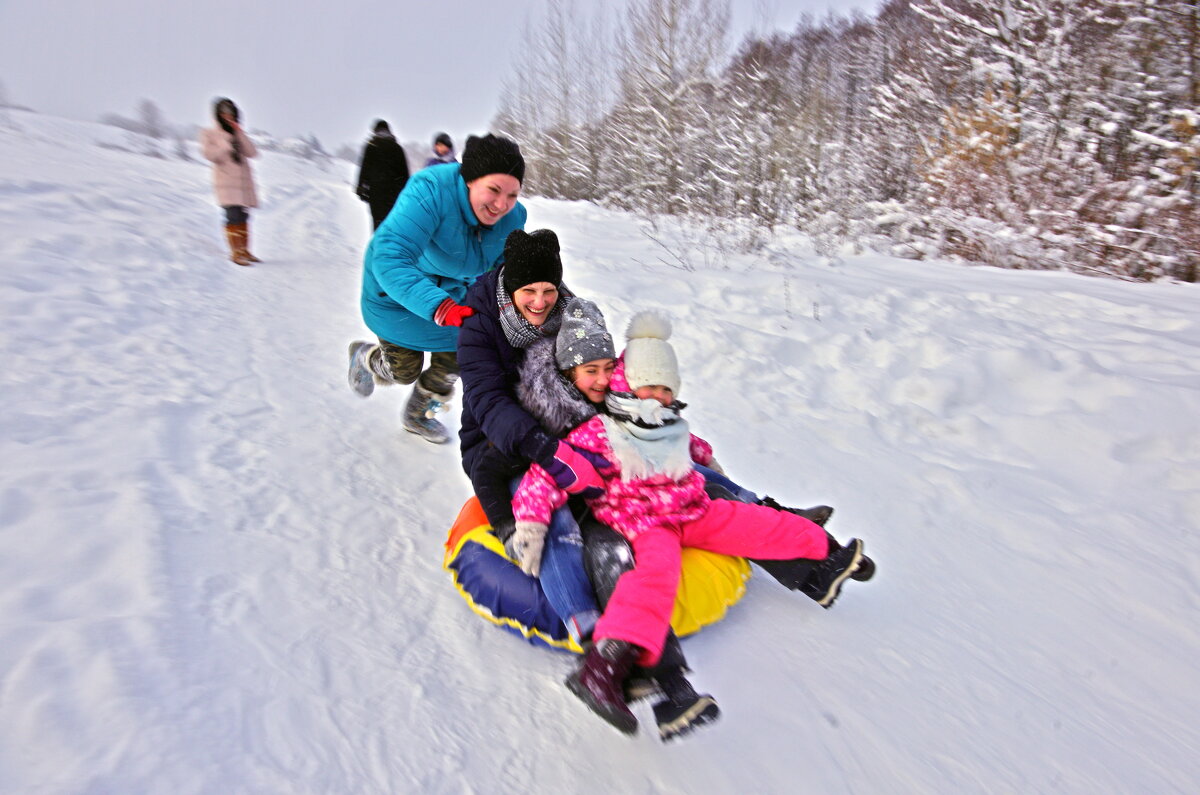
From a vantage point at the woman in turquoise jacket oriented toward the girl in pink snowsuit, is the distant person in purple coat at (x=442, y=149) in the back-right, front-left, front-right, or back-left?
back-left

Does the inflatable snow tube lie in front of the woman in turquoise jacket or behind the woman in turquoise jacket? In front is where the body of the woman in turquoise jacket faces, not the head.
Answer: in front

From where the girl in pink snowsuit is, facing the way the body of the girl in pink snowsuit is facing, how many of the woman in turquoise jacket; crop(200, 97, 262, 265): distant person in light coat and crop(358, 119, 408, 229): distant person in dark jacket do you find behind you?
3

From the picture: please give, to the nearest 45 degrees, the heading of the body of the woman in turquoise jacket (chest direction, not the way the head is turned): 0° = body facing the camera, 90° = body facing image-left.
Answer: approximately 315°

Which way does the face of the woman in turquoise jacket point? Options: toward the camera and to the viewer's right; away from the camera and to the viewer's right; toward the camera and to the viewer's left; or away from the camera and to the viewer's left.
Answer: toward the camera and to the viewer's right

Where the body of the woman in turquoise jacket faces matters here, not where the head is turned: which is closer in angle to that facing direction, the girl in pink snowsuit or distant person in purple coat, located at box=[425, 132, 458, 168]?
the girl in pink snowsuit

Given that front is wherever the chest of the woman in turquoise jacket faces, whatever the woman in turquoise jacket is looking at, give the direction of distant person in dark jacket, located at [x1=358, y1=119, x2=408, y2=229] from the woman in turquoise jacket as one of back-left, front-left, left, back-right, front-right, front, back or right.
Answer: back-left

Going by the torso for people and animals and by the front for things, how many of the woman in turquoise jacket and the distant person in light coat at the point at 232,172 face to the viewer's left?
0

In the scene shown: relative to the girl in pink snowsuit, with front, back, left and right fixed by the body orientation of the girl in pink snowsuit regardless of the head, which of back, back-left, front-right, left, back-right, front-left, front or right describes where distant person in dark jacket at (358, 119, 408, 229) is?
back

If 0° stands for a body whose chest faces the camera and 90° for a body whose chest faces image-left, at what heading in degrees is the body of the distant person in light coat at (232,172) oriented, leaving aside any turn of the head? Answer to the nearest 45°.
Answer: approximately 315°

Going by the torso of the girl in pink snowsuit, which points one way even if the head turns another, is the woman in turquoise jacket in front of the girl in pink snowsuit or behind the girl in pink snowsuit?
behind

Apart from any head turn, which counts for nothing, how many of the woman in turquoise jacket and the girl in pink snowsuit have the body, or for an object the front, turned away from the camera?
0

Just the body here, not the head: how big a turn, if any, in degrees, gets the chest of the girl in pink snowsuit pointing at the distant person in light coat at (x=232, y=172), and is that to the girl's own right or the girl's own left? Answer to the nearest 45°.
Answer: approximately 180°
